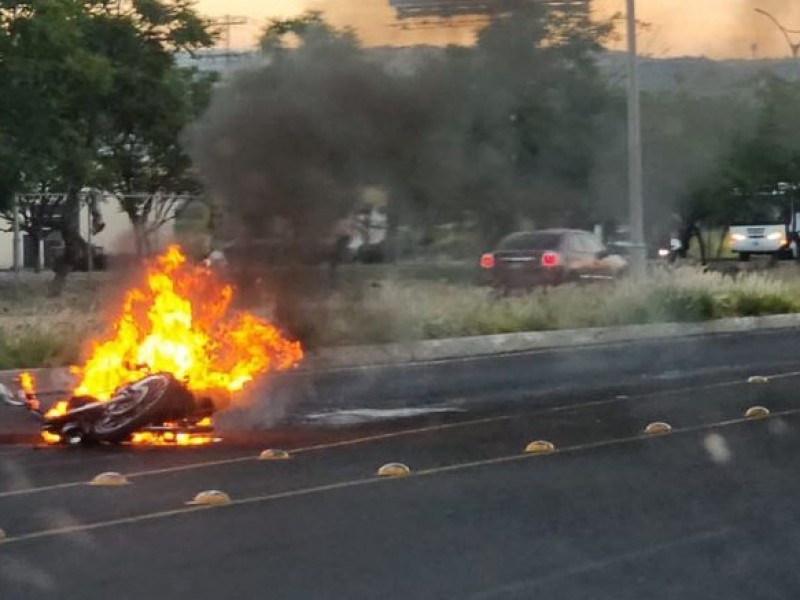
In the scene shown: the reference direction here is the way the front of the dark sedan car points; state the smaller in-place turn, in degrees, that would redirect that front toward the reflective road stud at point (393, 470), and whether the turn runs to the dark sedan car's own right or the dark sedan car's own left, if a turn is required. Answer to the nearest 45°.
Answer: approximately 135° to the dark sedan car's own right

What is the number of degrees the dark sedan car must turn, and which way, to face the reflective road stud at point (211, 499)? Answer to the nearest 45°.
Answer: approximately 135° to its right

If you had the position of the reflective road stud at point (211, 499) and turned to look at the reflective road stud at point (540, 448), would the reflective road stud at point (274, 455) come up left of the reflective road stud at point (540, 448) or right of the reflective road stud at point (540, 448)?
left

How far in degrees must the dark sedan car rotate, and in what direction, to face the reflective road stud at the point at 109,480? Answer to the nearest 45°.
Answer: approximately 135° to its right

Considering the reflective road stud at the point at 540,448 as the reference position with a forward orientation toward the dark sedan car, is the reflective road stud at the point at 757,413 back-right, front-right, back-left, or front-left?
front-right

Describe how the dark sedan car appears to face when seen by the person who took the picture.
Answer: facing away from the viewer and to the right of the viewer

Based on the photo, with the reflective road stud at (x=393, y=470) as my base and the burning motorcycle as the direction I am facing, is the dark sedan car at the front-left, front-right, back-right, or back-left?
front-right

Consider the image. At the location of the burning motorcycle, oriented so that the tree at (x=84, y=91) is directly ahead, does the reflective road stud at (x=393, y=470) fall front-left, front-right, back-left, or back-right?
back-right

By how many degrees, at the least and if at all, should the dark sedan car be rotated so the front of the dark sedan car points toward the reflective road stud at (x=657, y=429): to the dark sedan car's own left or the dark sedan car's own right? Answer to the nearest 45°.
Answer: approximately 135° to the dark sedan car's own right

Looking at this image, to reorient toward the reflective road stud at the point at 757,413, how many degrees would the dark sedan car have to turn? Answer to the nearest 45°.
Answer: approximately 135° to its right
